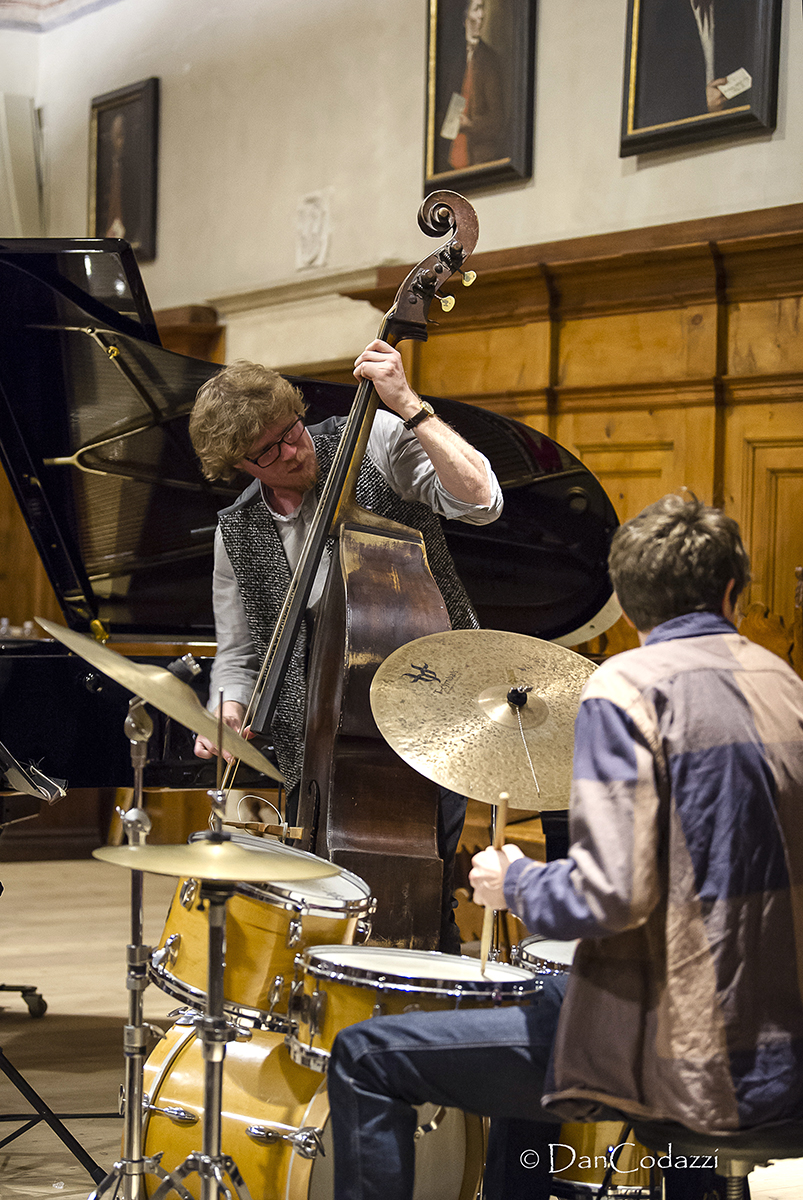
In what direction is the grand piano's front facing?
to the viewer's left

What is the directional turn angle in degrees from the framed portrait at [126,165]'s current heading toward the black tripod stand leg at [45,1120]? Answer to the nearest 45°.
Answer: approximately 45° to its left

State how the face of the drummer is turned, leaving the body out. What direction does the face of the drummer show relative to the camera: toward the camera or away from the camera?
away from the camera

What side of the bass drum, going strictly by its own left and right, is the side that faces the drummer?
back
